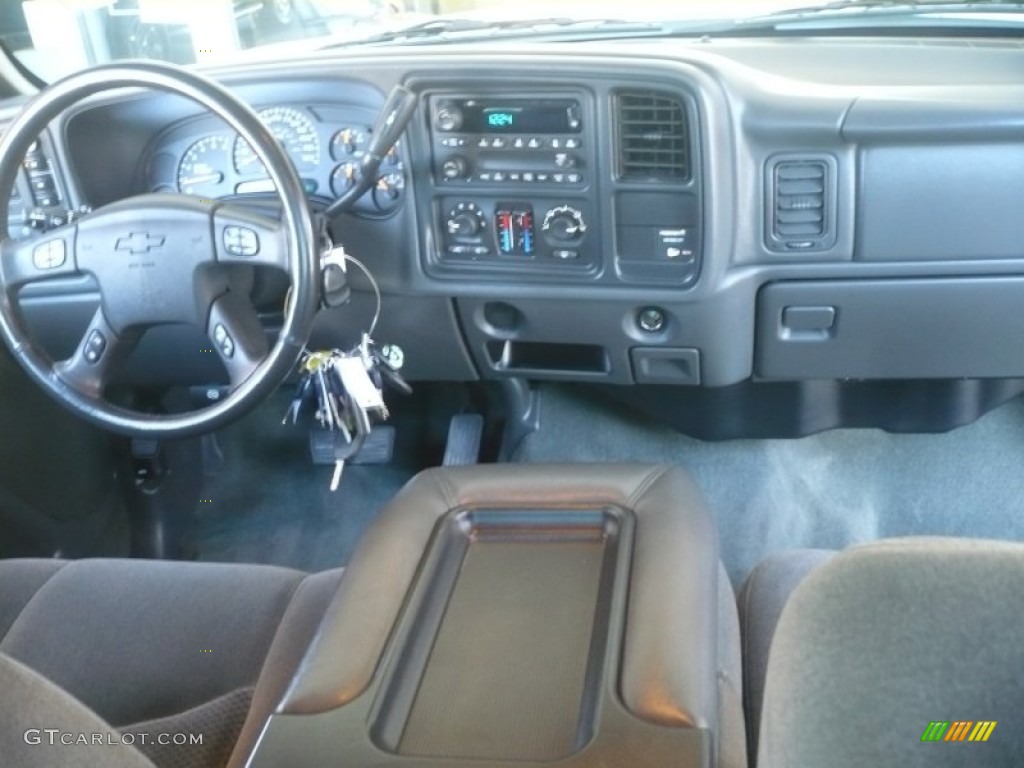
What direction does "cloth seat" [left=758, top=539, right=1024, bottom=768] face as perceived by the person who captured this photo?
facing away from the viewer

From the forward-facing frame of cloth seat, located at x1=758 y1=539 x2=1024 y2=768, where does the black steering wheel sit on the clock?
The black steering wheel is roughly at 10 o'clock from the cloth seat.

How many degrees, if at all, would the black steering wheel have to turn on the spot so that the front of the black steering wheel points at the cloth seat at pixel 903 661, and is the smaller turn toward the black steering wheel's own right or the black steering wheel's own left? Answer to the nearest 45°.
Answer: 0° — it already faces it

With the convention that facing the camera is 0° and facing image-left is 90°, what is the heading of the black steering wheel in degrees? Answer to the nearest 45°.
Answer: approximately 0°

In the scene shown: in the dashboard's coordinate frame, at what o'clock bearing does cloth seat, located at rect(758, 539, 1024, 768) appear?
The cloth seat is roughly at 12 o'clock from the dashboard.

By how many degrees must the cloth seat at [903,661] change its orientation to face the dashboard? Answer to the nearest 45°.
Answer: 0° — it already faces it

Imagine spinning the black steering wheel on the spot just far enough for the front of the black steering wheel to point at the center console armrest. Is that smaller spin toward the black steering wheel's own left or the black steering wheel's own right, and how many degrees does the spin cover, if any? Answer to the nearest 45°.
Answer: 0° — it already faces it
